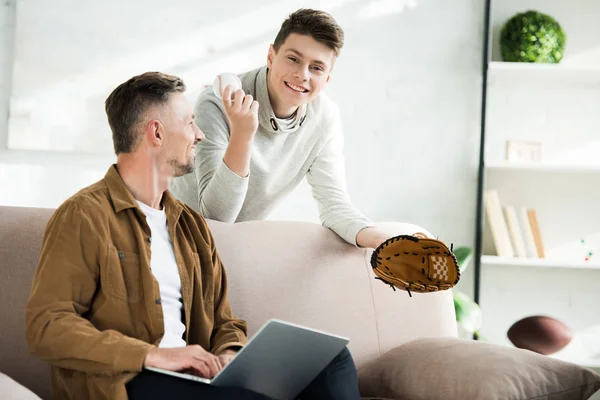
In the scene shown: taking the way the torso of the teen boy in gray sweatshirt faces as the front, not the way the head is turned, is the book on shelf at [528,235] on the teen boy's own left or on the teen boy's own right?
on the teen boy's own left

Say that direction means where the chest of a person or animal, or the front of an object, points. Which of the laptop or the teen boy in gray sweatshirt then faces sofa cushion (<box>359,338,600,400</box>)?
the teen boy in gray sweatshirt

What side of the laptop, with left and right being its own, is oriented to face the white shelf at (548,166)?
right

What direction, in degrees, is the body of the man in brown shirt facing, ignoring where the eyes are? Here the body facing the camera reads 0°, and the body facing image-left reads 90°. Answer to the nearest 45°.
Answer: approximately 315°

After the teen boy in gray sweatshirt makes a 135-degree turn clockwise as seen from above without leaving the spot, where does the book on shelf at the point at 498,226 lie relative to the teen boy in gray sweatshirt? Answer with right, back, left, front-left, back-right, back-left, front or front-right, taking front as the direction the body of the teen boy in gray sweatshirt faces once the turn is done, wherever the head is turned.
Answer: back-right

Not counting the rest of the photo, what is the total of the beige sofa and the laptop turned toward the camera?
1

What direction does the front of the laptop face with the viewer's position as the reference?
facing away from the viewer and to the left of the viewer
